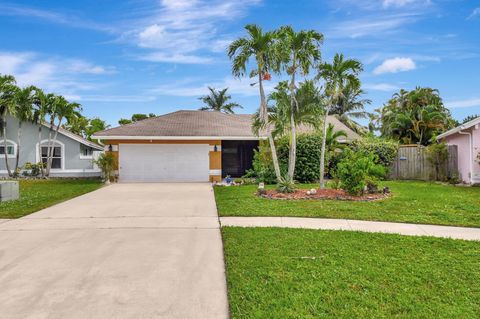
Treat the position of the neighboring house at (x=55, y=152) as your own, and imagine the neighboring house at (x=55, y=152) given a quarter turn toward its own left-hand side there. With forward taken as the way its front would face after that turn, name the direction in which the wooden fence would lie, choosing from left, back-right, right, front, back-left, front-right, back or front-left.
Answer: front-right

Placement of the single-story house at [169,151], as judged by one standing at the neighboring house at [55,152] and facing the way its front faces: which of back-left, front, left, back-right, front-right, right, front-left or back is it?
front-left

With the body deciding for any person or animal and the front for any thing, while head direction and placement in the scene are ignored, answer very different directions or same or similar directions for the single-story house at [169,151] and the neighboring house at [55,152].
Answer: same or similar directions

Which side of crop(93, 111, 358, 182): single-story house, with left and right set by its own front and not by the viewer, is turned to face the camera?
front

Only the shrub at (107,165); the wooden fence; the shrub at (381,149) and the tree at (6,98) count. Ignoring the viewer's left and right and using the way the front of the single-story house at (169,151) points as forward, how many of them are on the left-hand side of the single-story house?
2

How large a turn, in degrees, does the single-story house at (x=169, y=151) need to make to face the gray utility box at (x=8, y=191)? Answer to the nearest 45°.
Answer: approximately 45° to its right

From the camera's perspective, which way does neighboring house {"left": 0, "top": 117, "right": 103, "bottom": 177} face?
toward the camera

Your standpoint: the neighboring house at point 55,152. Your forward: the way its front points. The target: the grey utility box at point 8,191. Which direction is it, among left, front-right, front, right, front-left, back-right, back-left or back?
front

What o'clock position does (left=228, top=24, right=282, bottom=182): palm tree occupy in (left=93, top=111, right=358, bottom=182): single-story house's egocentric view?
The palm tree is roughly at 11 o'clock from the single-story house.

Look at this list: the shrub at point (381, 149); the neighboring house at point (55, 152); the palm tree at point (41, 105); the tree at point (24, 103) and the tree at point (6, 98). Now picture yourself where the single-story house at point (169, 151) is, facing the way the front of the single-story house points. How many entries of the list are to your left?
1

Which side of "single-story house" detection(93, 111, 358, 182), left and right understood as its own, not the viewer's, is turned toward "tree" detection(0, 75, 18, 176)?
right

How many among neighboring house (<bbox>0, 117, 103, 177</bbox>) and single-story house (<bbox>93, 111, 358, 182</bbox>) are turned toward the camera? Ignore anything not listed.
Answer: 2

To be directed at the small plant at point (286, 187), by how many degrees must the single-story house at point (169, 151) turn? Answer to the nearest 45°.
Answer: approximately 45° to its left
